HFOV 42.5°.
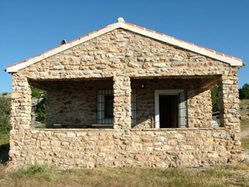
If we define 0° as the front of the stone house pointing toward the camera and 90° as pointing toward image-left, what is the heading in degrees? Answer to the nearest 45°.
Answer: approximately 0°

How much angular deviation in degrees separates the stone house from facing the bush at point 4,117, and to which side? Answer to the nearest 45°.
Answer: approximately 135° to its right

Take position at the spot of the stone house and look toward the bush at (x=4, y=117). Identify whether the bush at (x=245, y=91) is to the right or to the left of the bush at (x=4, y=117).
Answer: right

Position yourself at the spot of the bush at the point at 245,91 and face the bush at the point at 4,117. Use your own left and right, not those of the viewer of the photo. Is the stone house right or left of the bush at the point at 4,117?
left

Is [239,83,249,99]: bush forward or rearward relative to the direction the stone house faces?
rearward
